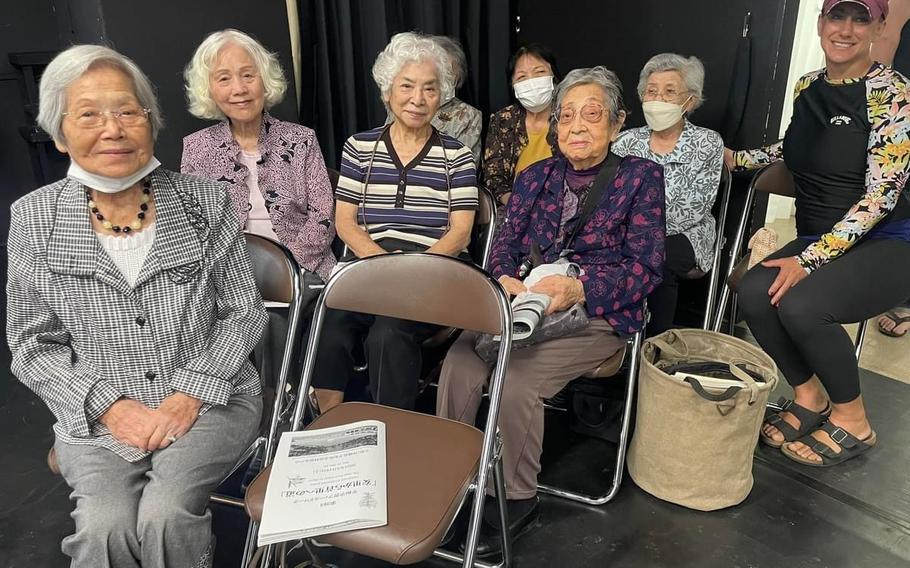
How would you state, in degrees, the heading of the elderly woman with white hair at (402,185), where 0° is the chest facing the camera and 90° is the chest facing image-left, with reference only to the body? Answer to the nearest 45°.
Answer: approximately 0°

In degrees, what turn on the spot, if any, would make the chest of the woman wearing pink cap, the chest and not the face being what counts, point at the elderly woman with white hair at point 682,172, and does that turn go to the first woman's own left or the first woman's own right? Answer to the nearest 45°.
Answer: approximately 90° to the first woman's own right

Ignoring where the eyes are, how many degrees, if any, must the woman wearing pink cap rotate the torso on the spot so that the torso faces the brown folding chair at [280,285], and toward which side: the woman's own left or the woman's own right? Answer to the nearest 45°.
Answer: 0° — they already face it

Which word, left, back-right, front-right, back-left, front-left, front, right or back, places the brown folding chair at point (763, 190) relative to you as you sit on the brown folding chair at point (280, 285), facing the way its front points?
back-left

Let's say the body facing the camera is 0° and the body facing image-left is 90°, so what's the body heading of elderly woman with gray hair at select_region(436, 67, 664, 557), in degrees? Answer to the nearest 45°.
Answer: approximately 45°

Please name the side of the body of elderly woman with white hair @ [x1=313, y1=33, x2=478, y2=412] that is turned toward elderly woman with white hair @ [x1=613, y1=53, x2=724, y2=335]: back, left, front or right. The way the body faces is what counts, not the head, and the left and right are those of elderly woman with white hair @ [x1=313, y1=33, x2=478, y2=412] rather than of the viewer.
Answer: left

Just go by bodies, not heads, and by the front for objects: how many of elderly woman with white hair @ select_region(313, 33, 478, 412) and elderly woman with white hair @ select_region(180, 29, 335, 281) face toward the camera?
2

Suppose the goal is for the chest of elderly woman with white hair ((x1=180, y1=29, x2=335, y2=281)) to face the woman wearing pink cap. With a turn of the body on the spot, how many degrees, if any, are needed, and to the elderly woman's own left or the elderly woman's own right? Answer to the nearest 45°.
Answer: approximately 90° to the elderly woman's own left

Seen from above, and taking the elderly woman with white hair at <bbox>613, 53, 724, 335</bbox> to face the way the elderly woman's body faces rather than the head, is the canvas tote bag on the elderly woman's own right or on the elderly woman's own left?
on the elderly woman's own left
